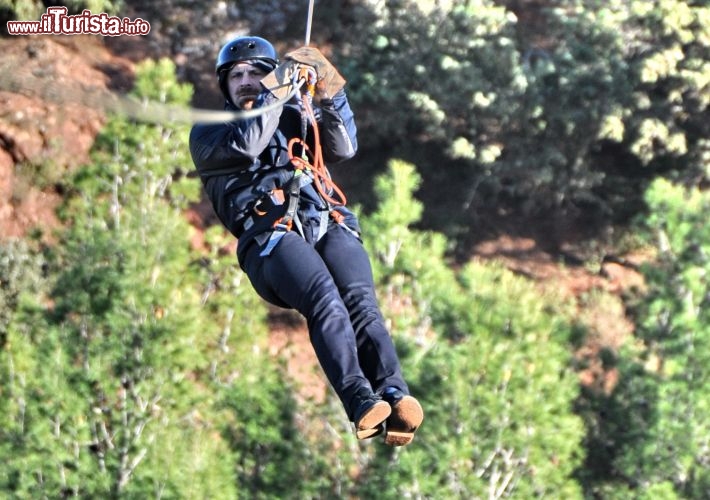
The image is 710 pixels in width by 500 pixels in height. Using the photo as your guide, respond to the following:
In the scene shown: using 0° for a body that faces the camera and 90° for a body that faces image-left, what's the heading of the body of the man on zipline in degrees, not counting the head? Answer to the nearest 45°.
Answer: approximately 315°
